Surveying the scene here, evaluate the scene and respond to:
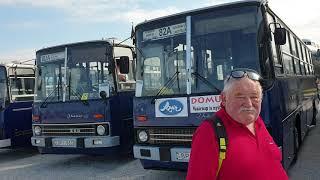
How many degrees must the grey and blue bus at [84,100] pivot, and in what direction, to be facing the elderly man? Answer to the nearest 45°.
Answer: approximately 45° to its left

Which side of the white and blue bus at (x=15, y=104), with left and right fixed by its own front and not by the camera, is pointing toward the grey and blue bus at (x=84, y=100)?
left

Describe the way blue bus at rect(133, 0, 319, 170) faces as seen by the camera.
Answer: facing the viewer and to the left of the viewer

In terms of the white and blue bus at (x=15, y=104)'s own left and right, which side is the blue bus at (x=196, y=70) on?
on its left

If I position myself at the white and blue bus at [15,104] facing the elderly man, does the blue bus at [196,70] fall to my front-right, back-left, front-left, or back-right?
front-left

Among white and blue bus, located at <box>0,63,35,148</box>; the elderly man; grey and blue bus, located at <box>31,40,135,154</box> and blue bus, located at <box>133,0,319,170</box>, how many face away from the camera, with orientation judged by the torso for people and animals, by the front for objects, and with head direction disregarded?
0

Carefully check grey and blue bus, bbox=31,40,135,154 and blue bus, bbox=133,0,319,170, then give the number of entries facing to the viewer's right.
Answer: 0

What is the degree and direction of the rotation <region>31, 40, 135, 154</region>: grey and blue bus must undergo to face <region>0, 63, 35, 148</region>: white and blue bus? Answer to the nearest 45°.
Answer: approximately 90° to its right

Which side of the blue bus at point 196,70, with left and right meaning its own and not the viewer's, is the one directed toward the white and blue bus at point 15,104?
right

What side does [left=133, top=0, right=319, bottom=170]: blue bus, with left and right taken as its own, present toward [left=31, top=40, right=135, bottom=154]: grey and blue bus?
right

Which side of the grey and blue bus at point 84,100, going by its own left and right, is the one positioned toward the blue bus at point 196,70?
left

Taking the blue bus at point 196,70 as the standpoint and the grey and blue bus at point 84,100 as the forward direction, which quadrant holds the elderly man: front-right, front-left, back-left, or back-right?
back-left

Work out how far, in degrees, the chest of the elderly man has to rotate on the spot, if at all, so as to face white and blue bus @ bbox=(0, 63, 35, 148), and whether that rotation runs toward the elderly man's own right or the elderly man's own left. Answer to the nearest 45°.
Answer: approximately 180°

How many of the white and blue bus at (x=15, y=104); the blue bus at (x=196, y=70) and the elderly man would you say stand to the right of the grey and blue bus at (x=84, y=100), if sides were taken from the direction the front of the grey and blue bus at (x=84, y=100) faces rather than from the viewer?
1

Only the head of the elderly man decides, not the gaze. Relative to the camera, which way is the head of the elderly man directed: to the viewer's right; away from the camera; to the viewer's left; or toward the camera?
toward the camera
